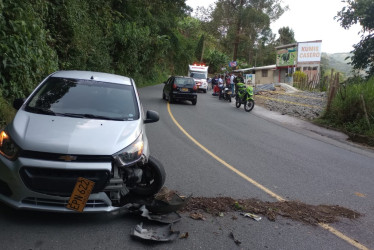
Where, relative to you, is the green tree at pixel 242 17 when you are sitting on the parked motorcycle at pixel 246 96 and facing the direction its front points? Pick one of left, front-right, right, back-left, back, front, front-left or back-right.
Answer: back-left

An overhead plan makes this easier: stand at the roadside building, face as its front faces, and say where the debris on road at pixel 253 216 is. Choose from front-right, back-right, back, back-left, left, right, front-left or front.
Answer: front-left

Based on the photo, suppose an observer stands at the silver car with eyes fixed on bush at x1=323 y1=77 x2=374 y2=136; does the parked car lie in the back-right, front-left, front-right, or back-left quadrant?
front-left

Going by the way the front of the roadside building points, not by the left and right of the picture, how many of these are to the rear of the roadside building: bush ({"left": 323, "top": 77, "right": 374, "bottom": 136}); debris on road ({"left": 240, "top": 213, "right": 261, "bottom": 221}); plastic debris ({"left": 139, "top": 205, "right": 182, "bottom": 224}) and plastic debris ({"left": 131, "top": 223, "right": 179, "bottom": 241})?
0

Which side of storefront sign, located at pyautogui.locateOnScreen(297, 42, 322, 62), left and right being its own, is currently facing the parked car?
front

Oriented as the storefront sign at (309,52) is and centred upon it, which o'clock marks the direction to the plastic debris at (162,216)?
The plastic debris is roughly at 12 o'clock from the storefront sign.

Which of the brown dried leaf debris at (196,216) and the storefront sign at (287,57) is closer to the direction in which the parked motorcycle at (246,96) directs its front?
the brown dried leaf debris

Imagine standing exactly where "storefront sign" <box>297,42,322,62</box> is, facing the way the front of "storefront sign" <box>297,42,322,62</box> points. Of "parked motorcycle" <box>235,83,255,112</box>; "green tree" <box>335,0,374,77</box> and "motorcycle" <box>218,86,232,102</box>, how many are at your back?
0

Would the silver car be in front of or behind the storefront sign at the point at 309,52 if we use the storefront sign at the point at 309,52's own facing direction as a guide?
in front

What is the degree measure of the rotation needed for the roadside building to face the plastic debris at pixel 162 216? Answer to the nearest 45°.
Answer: approximately 45° to its left

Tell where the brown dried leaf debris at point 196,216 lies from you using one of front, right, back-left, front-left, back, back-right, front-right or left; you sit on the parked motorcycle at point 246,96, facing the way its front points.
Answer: front-right

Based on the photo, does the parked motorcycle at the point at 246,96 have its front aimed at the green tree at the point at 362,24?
no

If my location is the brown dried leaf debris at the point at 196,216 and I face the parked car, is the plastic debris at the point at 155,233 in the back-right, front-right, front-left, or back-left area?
back-left

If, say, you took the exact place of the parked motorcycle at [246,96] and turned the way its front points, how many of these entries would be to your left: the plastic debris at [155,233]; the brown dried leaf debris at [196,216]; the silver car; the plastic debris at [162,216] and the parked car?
0

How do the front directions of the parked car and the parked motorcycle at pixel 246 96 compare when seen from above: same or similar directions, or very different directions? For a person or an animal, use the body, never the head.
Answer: very different directions

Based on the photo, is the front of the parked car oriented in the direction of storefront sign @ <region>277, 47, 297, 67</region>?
no

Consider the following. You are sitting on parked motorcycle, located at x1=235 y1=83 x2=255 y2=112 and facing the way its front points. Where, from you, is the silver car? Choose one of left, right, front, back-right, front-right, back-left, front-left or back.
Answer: front-right

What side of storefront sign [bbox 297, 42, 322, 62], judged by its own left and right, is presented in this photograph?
front
